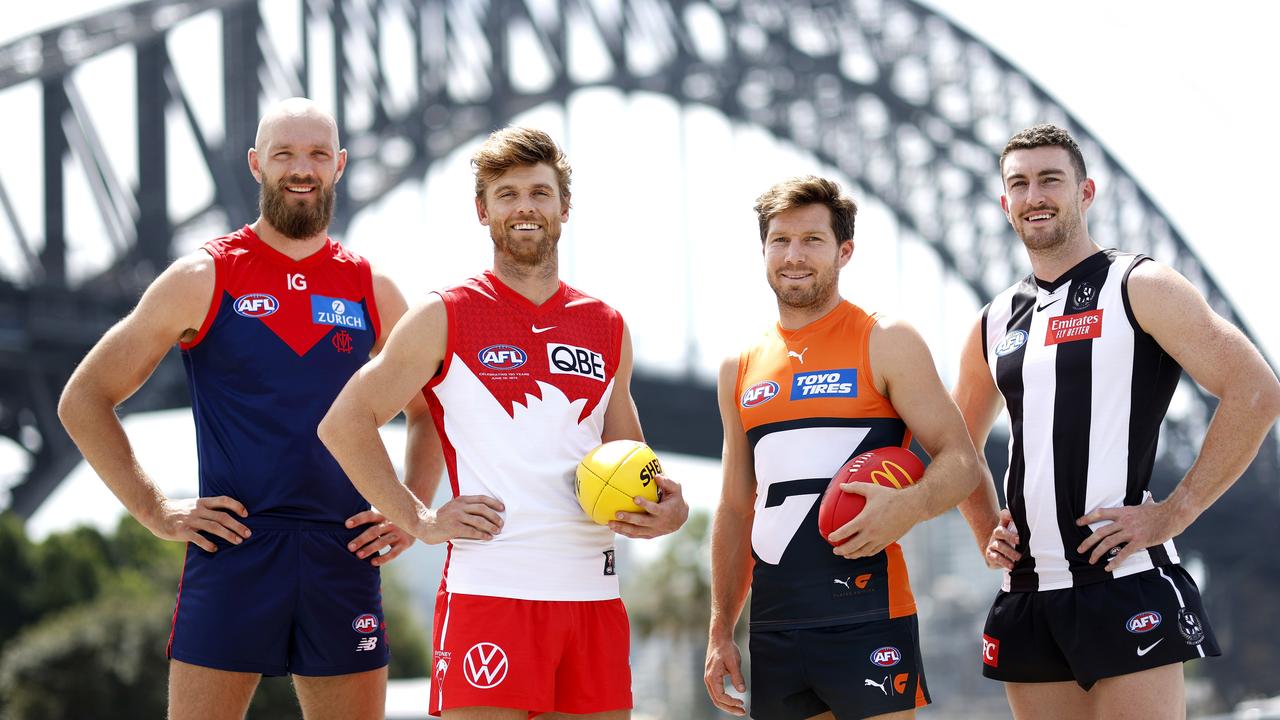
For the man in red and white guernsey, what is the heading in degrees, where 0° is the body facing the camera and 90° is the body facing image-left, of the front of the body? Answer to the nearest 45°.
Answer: approximately 0°

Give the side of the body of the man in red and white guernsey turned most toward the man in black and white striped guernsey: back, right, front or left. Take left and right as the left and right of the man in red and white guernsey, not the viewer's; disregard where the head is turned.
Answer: left

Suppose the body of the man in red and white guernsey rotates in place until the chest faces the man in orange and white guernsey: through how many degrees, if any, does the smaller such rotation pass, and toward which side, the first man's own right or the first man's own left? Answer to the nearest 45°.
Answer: approximately 90° to the first man's own left

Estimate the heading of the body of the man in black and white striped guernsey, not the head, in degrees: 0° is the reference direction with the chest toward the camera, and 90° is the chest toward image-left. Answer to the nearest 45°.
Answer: approximately 45°
